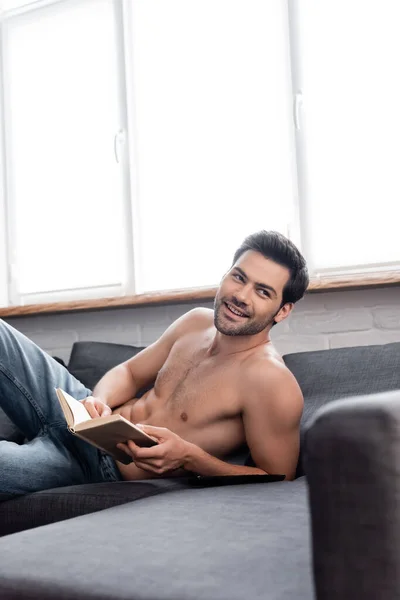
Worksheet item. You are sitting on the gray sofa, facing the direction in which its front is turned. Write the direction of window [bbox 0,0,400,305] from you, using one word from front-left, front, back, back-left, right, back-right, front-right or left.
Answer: back

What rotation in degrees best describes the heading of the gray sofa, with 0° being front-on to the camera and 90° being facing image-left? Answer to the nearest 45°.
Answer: approximately 0°
